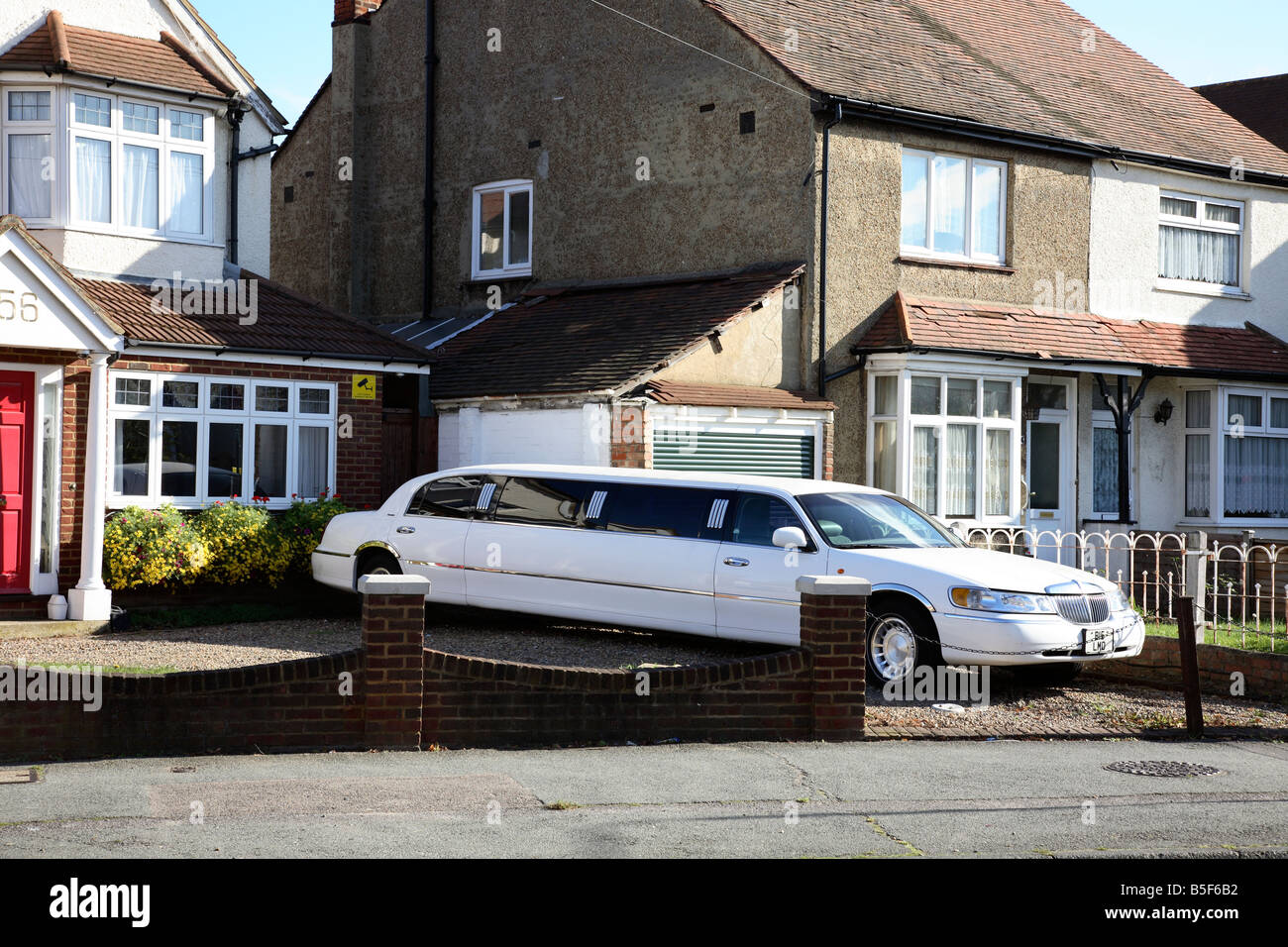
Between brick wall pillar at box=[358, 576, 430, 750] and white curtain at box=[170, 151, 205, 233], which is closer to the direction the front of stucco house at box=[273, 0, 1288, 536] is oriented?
the brick wall pillar

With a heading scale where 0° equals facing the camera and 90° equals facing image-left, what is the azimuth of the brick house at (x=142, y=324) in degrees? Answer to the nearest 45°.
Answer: approximately 0°

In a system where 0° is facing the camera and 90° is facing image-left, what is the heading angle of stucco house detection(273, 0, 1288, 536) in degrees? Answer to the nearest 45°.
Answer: approximately 315°

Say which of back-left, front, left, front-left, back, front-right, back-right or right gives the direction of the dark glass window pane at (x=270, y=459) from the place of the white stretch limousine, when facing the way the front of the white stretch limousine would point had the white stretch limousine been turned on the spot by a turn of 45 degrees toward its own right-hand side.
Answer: back-right

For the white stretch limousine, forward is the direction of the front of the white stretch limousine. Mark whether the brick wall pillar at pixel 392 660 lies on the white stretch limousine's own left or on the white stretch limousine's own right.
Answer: on the white stretch limousine's own right

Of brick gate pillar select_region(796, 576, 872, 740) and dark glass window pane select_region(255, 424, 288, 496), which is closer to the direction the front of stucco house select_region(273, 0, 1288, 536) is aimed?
the brick gate pillar

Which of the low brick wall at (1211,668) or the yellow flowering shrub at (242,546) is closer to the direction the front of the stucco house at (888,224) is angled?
the low brick wall

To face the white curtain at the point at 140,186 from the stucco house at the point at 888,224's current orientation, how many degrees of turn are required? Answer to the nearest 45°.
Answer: approximately 90° to its right

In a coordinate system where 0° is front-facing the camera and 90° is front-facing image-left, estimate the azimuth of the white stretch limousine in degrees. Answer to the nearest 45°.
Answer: approximately 315°

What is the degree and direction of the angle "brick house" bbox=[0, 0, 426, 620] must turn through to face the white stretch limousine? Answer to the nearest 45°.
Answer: approximately 45° to its left

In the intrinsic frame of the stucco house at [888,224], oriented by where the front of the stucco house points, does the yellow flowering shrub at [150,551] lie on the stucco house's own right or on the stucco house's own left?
on the stucco house's own right
